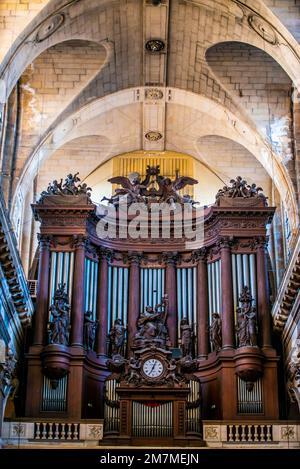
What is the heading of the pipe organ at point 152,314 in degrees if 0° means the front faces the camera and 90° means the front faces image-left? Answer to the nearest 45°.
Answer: approximately 0°
